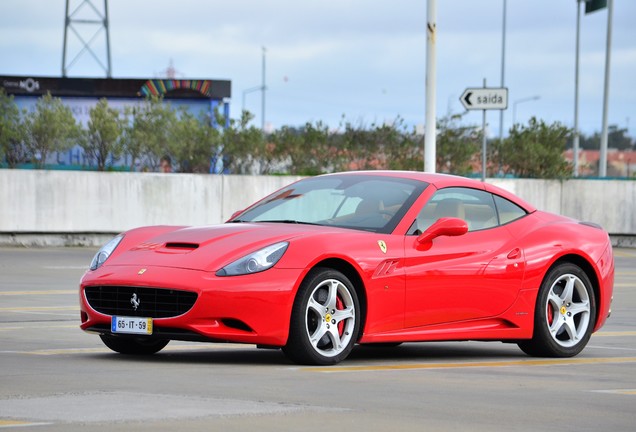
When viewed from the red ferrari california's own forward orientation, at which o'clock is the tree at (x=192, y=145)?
The tree is roughly at 4 o'clock from the red ferrari california.

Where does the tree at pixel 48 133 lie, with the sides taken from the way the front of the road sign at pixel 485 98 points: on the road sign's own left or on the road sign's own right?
on the road sign's own right

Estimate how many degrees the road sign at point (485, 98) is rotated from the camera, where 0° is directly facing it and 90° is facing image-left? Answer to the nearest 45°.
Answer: approximately 0°

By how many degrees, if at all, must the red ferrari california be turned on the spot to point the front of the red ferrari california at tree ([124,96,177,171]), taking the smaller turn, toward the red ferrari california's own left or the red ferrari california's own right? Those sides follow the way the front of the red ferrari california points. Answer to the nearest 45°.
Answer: approximately 135° to the red ferrari california's own right

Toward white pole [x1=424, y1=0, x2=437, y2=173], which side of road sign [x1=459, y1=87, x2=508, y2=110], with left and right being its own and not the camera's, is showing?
right

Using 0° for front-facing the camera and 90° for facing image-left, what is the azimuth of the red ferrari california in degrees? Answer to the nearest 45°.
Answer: approximately 45°

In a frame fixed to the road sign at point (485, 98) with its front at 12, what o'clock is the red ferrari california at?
The red ferrari california is roughly at 12 o'clock from the road sign.

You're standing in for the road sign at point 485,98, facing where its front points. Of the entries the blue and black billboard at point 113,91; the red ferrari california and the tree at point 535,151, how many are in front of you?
1

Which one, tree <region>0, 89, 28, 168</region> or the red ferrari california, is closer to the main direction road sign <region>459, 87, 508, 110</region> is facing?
the red ferrari california

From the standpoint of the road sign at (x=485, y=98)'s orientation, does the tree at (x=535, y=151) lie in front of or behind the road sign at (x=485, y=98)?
behind
